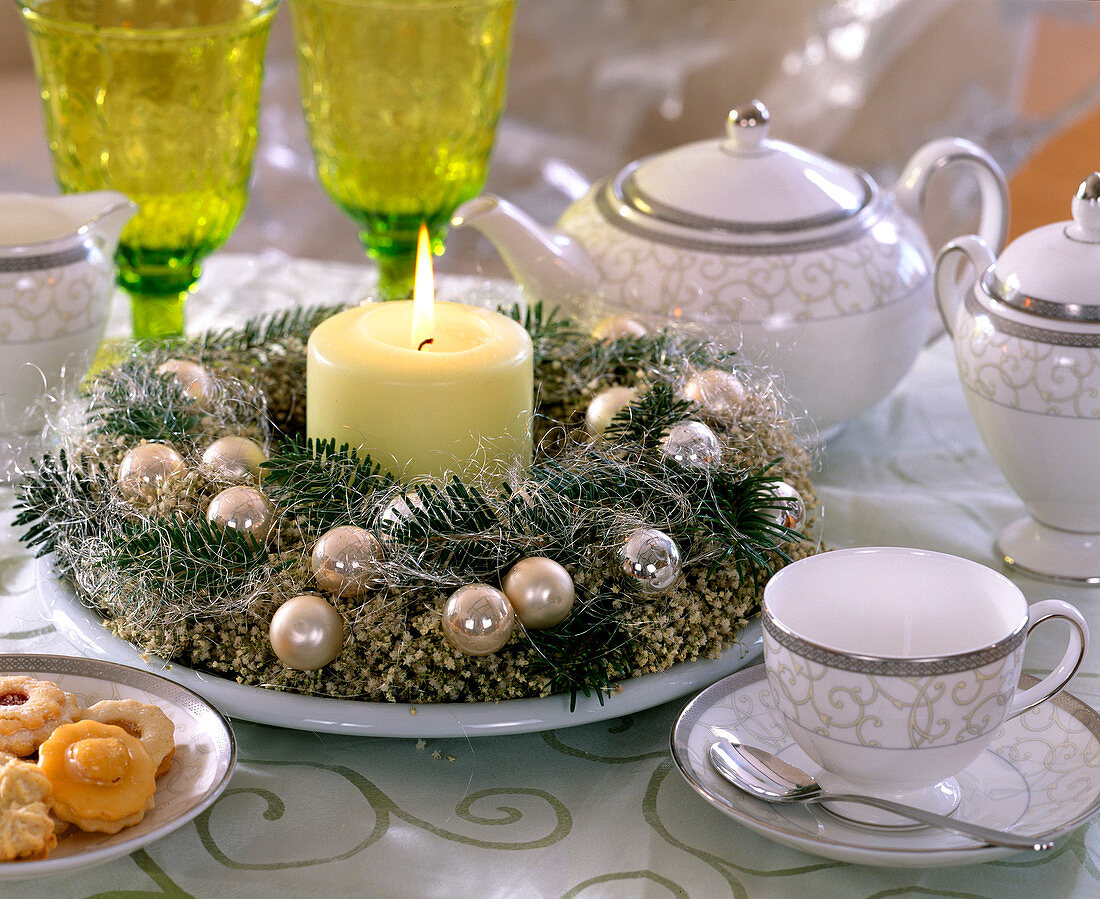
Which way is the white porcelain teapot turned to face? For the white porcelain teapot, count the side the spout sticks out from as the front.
to the viewer's left

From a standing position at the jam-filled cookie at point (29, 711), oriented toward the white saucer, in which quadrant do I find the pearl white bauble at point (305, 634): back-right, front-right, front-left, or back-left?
front-left

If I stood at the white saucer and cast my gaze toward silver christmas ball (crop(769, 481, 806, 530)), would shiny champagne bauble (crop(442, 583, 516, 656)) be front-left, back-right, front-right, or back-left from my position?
front-left
